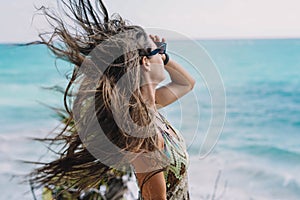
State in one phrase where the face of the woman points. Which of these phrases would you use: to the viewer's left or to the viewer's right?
to the viewer's right

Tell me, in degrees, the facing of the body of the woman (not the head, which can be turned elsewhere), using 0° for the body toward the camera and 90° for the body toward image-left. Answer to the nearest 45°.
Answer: approximately 270°
